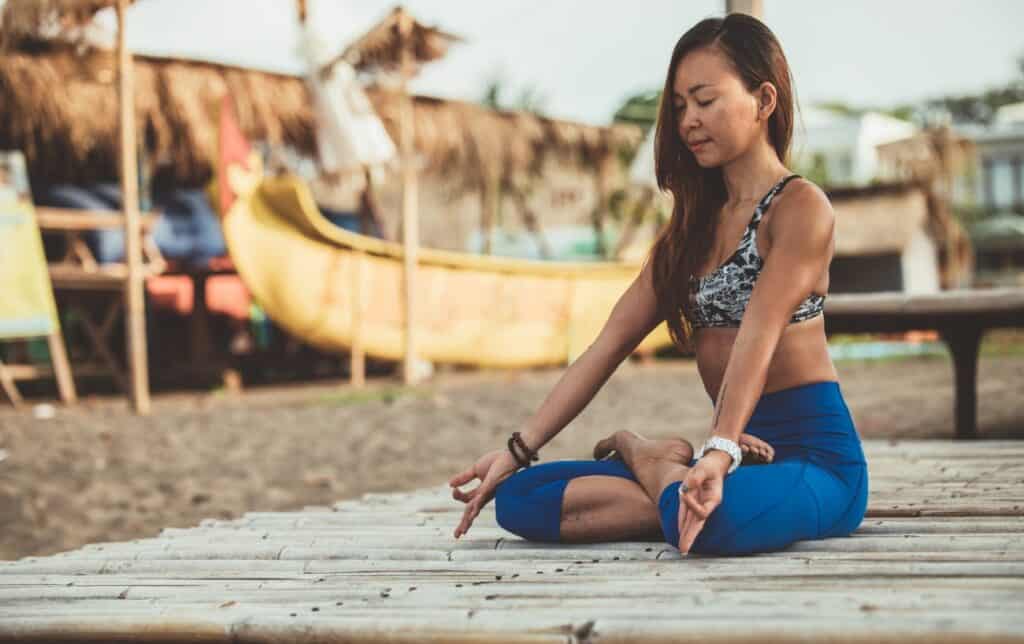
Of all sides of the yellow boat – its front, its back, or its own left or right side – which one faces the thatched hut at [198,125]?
front

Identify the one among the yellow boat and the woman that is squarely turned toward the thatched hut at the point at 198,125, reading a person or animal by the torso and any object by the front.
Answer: the yellow boat

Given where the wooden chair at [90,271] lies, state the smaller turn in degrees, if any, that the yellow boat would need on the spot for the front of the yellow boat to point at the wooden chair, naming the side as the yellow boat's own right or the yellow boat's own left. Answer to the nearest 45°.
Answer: approximately 45° to the yellow boat's own left

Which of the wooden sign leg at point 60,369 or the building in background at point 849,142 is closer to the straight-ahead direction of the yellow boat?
the wooden sign leg

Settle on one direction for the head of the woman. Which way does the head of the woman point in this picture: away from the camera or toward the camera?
toward the camera

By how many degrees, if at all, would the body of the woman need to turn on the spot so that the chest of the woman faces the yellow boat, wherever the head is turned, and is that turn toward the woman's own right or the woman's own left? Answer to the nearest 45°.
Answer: approximately 135° to the woman's own right

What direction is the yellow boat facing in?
to the viewer's left

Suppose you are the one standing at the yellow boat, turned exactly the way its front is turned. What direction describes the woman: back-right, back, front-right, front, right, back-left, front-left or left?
left

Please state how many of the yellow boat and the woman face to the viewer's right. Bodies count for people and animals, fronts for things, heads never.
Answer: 0

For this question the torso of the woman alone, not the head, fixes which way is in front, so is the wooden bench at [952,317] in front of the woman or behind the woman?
behind

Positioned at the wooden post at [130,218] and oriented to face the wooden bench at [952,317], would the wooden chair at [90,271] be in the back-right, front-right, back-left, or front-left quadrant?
back-left

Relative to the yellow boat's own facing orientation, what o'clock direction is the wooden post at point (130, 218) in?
The wooden post is roughly at 10 o'clock from the yellow boat.

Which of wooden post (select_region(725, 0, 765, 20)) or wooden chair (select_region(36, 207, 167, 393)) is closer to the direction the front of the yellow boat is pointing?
the wooden chair

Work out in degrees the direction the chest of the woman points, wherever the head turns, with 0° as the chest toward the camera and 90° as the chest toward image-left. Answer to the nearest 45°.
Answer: approximately 45°

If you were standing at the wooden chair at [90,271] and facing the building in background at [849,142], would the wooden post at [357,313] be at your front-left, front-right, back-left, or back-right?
front-right

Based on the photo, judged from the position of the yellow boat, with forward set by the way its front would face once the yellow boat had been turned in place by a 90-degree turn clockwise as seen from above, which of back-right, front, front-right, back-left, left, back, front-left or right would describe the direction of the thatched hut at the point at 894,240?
front-right
